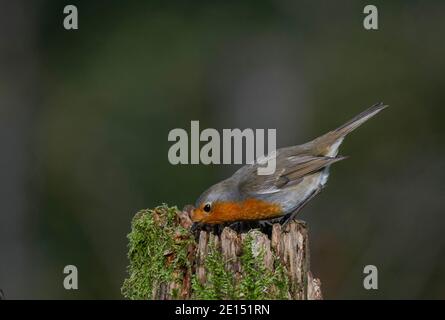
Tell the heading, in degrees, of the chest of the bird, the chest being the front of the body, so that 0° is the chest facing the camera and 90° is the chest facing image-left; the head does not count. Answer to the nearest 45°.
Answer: approximately 90°
